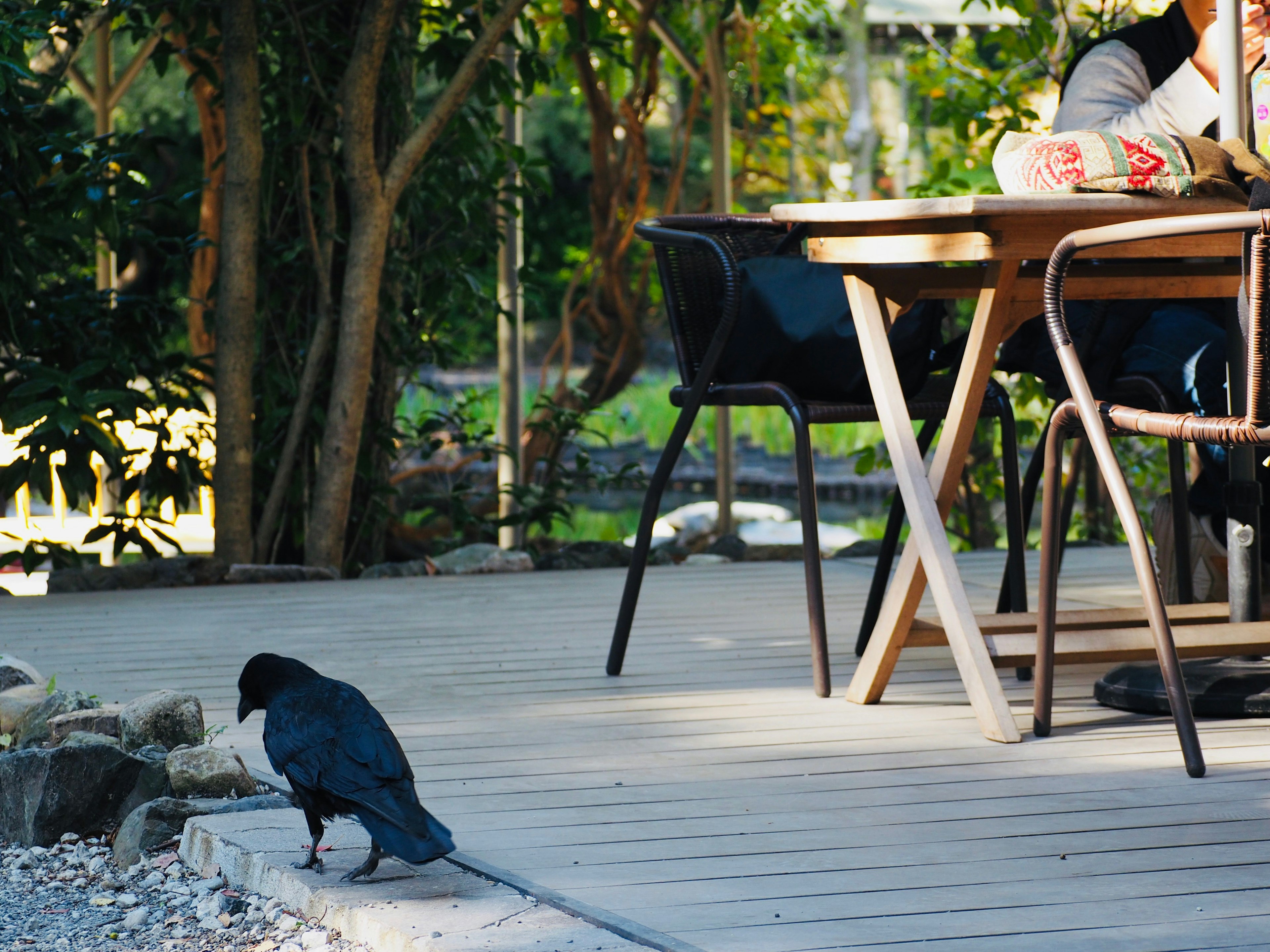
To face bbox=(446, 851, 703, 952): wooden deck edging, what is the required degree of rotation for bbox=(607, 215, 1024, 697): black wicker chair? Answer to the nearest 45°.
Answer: approximately 45° to its right

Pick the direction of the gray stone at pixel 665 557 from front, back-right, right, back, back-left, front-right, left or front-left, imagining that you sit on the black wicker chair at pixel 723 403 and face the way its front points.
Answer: back-left

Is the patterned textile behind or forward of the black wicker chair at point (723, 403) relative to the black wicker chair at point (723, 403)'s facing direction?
forward

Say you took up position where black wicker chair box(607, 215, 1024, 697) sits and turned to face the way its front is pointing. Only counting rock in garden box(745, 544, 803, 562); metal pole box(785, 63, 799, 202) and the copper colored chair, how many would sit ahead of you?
1

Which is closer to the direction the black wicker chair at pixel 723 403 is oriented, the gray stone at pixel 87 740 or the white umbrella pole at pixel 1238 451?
the white umbrella pole

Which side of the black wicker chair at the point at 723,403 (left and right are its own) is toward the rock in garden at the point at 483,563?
back

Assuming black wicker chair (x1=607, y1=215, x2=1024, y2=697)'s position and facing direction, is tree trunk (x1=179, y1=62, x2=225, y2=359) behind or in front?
behind

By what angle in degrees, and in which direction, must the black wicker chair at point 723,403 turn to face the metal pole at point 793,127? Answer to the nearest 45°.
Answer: approximately 135° to its left

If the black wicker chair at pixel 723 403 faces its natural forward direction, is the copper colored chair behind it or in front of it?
in front

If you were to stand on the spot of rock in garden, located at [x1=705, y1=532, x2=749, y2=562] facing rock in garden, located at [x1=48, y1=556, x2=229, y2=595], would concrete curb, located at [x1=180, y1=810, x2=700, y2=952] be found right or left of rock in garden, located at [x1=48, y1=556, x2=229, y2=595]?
left

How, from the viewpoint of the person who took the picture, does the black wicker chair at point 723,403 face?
facing the viewer and to the right of the viewer

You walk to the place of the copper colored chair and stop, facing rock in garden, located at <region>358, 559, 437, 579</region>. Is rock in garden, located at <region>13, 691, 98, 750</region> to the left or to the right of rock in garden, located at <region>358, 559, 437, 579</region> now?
left

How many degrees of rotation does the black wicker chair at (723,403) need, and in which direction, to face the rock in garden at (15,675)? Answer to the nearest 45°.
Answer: approximately 135° to its right

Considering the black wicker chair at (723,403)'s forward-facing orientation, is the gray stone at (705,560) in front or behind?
behind

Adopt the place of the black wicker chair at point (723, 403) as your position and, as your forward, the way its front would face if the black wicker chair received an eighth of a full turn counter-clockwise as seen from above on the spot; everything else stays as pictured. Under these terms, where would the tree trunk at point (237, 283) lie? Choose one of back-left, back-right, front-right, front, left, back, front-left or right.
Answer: back-left

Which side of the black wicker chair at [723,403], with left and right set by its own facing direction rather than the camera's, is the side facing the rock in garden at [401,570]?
back
